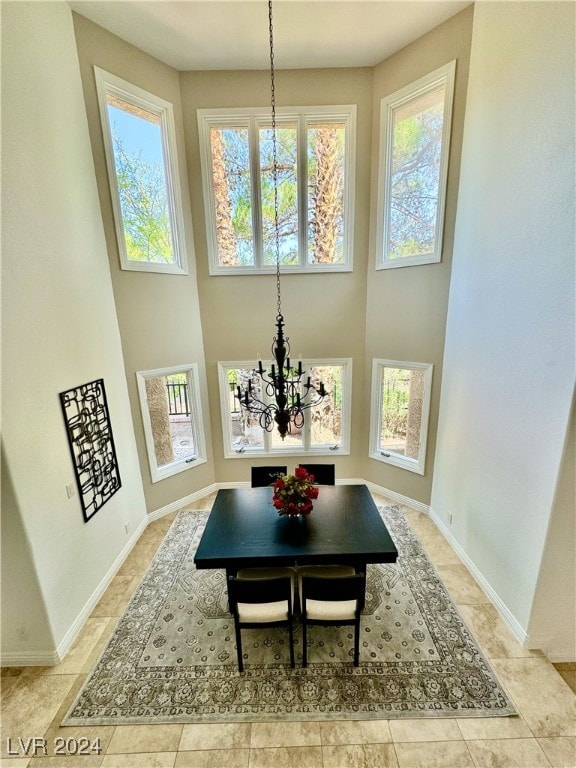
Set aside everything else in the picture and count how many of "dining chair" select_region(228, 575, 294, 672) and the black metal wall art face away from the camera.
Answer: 1

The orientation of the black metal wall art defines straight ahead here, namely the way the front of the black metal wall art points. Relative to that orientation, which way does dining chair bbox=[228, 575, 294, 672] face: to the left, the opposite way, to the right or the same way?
to the left

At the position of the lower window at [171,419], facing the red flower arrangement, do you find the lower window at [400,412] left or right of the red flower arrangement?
left

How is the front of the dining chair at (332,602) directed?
away from the camera

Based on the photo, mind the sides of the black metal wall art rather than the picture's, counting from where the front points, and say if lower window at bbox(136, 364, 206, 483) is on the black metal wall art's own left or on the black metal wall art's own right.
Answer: on the black metal wall art's own left

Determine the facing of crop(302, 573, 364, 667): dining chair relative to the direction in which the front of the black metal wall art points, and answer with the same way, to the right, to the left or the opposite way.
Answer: to the left

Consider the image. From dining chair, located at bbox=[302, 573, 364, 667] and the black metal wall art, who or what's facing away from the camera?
the dining chair

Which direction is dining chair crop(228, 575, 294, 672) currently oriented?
away from the camera

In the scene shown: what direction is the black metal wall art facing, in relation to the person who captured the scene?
facing the viewer and to the right of the viewer

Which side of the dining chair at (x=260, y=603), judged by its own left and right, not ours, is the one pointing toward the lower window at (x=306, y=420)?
front

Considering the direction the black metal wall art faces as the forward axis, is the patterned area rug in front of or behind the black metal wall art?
in front

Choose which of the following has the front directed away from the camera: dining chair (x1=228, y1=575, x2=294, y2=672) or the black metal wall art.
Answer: the dining chair
